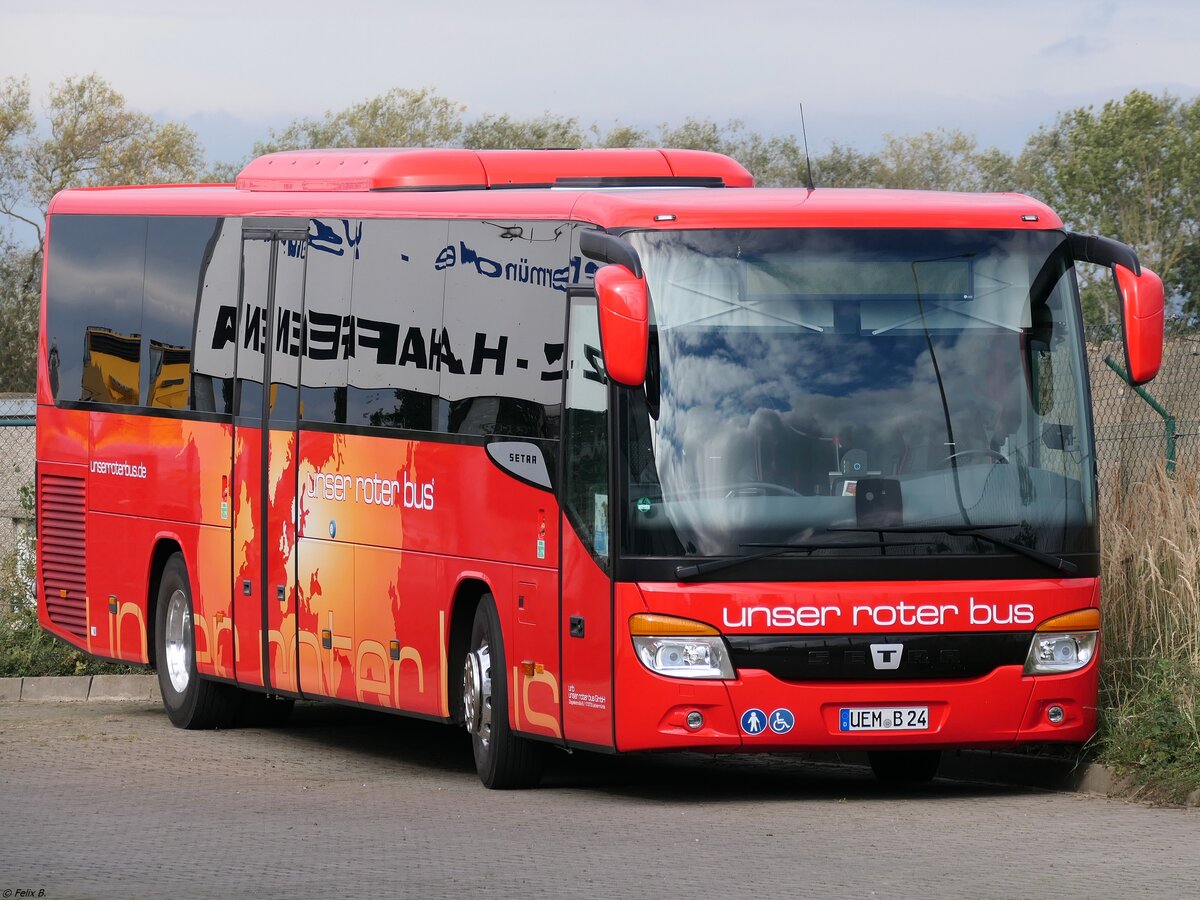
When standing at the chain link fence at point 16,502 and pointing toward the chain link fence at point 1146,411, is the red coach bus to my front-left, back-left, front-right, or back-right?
front-right

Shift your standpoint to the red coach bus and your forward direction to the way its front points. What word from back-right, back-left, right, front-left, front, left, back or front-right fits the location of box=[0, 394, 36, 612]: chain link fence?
back

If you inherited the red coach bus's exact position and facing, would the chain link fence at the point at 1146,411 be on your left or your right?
on your left

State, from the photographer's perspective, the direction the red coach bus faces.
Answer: facing the viewer and to the right of the viewer
